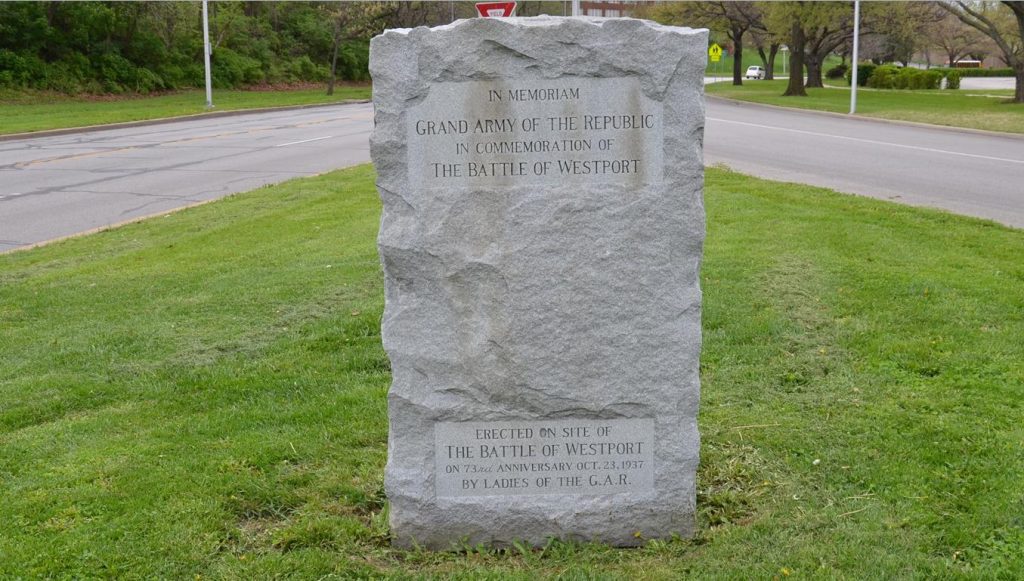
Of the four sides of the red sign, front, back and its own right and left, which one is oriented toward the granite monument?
front

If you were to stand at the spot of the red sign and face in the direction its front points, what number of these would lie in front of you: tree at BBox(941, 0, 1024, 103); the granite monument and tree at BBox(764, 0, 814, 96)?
1

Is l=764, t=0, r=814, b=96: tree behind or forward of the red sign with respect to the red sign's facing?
behind

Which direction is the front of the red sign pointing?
toward the camera

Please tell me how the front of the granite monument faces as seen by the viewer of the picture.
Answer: facing the viewer

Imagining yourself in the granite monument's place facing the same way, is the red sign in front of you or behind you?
behind

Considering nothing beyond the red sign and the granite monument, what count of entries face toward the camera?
2

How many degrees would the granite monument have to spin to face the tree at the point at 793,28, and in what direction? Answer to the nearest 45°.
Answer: approximately 180°
